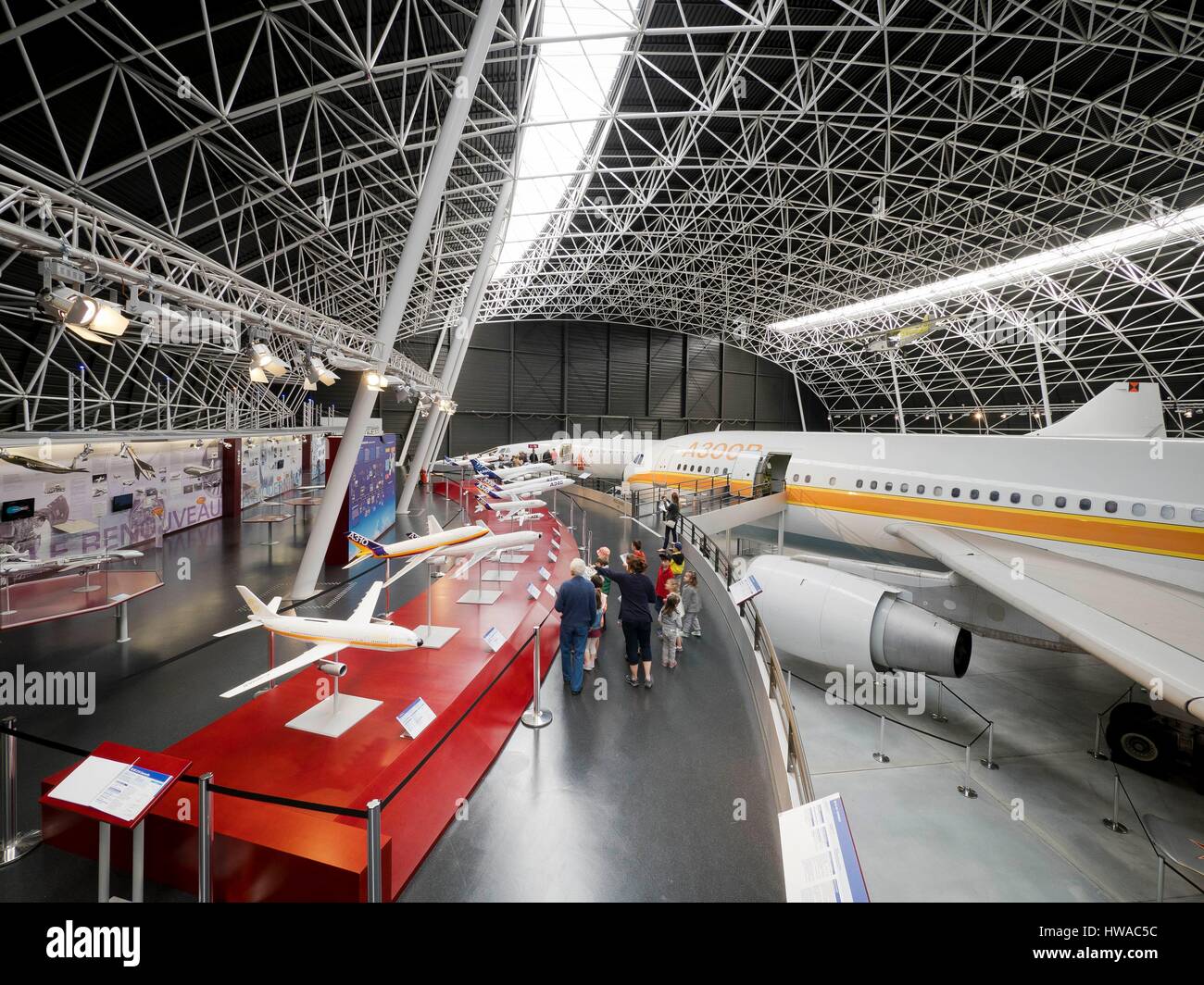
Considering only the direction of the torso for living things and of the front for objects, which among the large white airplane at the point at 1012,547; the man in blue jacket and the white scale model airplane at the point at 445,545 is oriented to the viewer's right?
the white scale model airplane

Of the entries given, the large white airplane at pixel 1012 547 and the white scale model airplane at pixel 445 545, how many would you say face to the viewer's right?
1

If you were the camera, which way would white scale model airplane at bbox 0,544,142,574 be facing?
facing to the right of the viewer

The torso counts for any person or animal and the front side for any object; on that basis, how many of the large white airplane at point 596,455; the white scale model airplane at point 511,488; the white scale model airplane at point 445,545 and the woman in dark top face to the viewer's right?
2

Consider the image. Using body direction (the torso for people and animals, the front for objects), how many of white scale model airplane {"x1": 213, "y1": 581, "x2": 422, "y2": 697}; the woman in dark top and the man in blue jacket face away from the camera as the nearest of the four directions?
2

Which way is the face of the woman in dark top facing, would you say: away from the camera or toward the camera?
away from the camera

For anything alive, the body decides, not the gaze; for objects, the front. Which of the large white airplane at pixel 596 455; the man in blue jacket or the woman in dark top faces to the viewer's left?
the large white airplane

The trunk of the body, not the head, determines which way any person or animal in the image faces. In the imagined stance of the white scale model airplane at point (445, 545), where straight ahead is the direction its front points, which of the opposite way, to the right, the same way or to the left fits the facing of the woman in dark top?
to the left

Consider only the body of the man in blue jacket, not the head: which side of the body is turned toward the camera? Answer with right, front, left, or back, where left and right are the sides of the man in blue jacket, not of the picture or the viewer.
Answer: back

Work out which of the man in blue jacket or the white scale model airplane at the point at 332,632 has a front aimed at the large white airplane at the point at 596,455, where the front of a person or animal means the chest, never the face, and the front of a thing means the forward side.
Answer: the man in blue jacket

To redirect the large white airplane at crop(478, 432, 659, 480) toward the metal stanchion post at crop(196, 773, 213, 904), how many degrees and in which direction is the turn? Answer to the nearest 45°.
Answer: approximately 90° to its left

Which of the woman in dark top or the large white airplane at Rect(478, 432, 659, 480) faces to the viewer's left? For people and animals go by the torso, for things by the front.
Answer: the large white airplane

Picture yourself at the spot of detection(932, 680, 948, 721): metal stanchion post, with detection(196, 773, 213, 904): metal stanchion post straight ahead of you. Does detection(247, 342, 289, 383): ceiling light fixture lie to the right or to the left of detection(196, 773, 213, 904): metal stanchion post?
right

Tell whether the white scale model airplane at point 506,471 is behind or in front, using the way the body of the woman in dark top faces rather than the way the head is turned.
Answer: in front

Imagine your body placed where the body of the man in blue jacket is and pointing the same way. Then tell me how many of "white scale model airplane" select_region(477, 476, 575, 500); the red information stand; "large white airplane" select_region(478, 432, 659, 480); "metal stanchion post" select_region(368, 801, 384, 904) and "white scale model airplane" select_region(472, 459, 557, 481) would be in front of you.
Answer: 3

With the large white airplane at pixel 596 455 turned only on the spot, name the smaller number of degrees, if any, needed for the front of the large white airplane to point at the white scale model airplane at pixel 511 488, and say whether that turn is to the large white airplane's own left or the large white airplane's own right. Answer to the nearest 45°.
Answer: approximately 90° to the large white airplane's own left

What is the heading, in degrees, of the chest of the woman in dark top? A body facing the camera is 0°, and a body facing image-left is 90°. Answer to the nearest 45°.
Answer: approximately 180°

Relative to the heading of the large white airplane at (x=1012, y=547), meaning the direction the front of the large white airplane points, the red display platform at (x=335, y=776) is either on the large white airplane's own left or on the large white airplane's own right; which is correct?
on the large white airplane's own left

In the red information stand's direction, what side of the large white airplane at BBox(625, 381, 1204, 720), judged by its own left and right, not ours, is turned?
left
